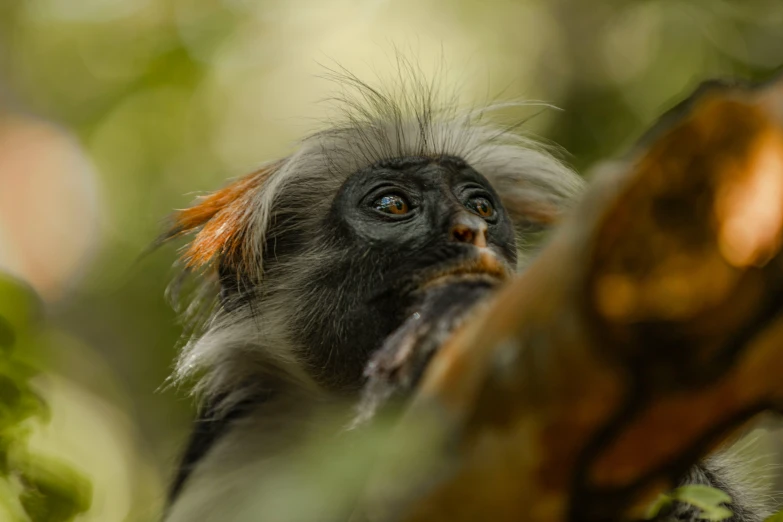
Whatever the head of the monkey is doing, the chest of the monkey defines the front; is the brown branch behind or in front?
in front

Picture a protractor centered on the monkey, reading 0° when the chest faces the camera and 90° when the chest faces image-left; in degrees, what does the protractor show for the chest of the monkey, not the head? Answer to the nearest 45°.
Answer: approximately 315°
